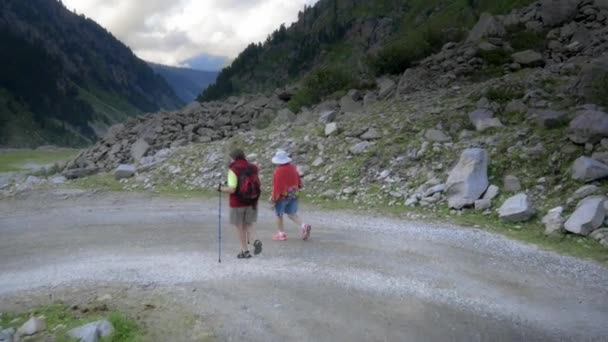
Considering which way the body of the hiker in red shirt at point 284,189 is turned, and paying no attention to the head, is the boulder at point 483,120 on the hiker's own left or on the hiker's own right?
on the hiker's own right

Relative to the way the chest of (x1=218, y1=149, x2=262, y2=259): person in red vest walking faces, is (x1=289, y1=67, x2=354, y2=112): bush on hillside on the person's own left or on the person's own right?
on the person's own right

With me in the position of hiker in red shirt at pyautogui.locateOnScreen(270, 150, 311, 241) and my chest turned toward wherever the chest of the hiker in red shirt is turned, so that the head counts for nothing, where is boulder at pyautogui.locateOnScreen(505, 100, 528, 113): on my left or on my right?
on my right

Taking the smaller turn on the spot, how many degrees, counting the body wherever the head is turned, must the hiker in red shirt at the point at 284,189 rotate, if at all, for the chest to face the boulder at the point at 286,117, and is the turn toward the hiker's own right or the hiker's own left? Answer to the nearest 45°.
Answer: approximately 45° to the hiker's own right

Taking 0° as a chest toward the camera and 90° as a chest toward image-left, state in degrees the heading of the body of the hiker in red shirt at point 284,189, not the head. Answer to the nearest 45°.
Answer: approximately 135°

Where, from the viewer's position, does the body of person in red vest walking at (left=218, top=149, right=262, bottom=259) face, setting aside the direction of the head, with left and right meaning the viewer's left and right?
facing away from the viewer and to the left of the viewer

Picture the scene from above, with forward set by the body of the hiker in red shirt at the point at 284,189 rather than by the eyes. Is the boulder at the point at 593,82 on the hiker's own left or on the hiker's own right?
on the hiker's own right

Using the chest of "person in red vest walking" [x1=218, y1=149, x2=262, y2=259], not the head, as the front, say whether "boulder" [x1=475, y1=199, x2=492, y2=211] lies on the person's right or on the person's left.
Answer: on the person's right

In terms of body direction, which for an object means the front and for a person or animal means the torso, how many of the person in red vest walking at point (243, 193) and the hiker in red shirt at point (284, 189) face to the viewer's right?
0

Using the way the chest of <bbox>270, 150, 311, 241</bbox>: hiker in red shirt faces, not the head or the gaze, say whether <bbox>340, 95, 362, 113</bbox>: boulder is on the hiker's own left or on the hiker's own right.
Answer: on the hiker's own right

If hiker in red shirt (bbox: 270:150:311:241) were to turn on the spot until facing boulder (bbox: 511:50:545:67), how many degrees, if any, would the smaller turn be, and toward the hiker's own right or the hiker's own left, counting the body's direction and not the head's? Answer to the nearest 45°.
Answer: approximately 90° to the hiker's own right
